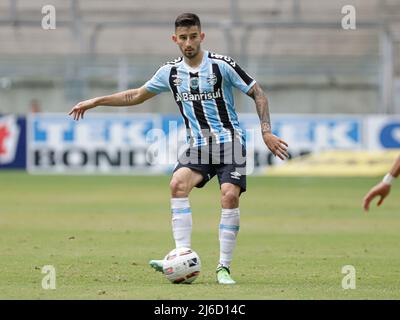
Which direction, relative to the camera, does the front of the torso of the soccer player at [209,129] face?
toward the camera

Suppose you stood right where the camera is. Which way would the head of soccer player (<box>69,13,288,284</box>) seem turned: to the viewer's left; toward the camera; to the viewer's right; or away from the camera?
toward the camera
